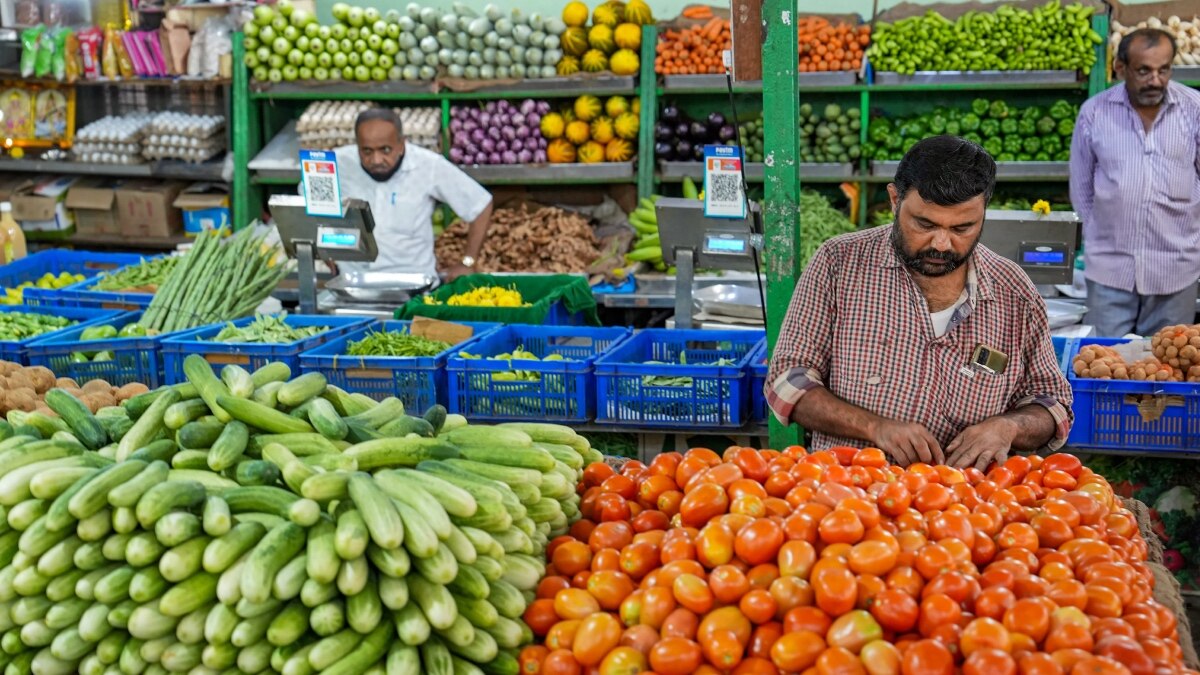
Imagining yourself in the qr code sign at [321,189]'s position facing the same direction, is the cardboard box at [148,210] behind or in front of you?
behind

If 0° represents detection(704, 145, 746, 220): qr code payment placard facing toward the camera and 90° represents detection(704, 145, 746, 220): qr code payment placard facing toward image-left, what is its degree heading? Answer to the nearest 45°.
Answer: approximately 0°

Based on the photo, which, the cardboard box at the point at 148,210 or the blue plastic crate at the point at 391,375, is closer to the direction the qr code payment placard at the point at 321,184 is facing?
the blue plastic crate

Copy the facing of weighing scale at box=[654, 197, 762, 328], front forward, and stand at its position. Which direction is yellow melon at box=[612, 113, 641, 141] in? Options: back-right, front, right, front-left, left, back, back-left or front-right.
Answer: back

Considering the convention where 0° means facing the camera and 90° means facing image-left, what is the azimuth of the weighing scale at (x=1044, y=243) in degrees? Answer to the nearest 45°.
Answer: approximately 0°

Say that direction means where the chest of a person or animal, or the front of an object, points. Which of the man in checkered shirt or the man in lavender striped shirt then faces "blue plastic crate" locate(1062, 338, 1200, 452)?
the man in lavender striped shirt

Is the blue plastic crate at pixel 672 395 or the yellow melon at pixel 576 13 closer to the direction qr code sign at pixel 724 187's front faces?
the blue plastic crate
